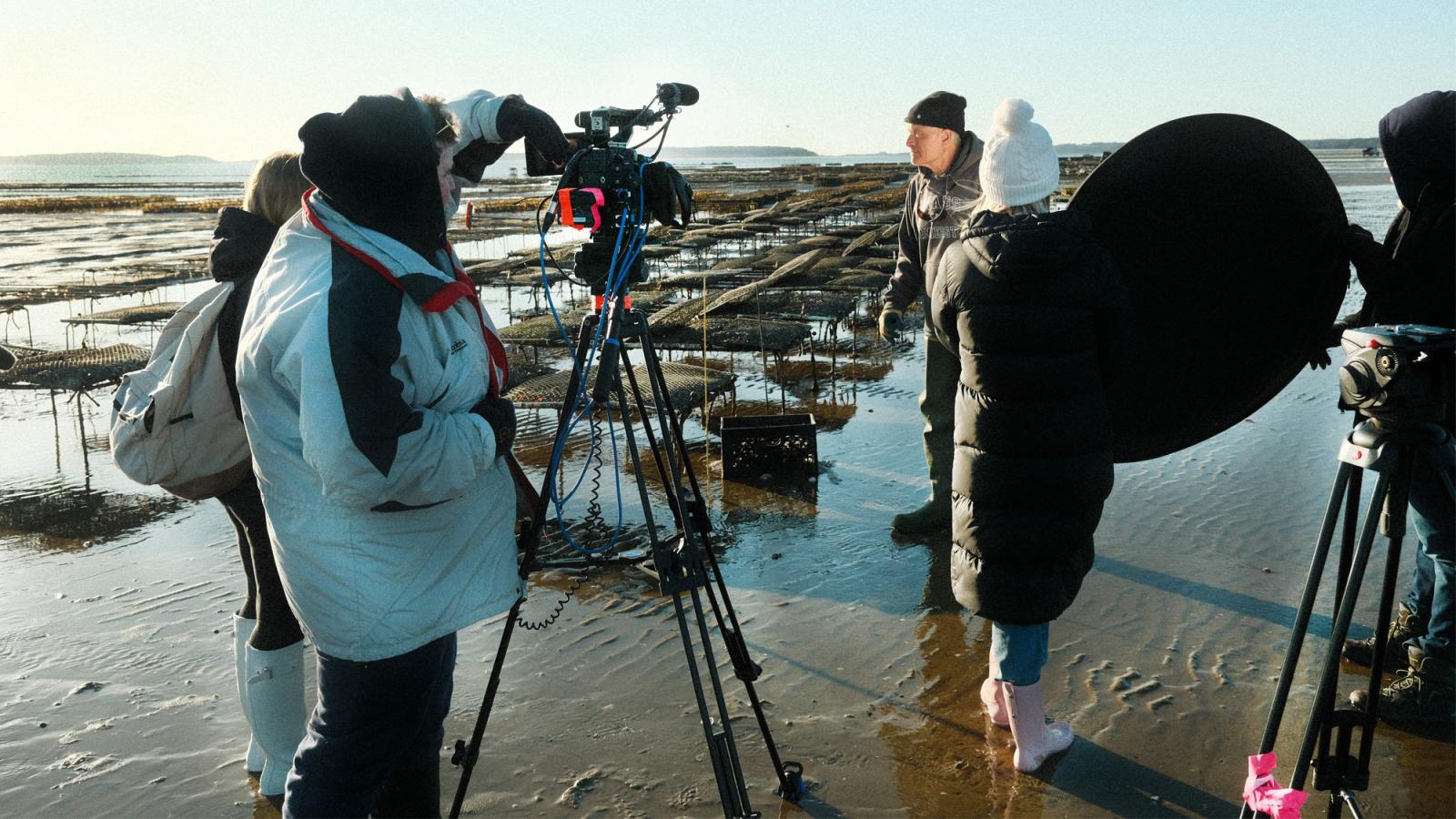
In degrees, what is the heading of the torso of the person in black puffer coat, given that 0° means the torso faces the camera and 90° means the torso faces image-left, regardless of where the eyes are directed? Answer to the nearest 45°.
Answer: approximately 225°

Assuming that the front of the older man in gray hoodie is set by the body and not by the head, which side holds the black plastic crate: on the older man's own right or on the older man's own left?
on the older man's own right

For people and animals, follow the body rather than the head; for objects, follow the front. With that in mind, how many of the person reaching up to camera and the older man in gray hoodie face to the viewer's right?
1

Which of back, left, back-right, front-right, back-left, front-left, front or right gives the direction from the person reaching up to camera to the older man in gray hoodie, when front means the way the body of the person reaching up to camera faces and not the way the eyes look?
front-left

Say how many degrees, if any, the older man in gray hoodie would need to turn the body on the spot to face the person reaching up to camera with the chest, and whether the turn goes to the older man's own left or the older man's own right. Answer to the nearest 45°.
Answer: approximately 45° to the older man's own left

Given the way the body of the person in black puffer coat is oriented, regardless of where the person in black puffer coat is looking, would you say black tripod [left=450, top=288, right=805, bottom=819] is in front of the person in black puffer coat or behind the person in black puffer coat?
behind

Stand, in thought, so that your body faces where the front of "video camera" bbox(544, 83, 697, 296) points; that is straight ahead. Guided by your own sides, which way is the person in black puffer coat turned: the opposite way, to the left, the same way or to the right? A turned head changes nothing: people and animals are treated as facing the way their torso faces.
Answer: the same way

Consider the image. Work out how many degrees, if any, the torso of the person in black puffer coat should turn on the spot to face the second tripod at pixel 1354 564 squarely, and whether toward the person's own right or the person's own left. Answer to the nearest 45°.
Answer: approximately 90° to the person's own right

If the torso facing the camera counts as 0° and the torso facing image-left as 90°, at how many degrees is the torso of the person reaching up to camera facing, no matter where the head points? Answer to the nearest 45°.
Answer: approximately 270°

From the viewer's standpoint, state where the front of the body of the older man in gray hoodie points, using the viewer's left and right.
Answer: facing the viewer and to the left of the viewer

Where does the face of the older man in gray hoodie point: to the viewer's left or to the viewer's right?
to the viewer's left

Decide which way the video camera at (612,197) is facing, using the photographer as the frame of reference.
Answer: facing away from the viewer and to the right of the viewer

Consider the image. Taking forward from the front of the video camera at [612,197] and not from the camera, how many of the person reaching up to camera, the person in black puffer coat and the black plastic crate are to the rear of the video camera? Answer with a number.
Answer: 1

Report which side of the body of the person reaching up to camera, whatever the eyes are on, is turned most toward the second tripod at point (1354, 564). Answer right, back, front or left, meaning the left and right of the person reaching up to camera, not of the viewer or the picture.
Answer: front
